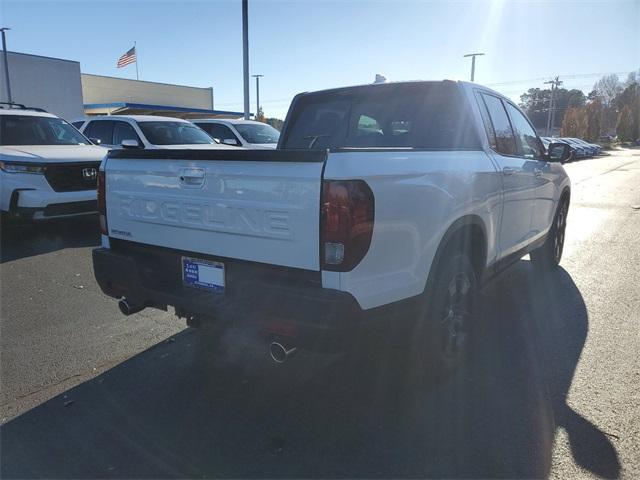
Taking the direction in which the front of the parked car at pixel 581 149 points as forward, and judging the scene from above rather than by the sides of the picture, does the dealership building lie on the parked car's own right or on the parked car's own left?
on the parked car's own right

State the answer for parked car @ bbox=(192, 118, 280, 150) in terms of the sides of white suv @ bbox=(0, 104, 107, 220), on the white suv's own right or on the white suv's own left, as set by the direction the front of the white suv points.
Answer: on the white suv's own left

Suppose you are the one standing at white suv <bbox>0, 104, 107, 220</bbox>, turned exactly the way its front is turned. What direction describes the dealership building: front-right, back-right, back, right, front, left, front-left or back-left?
back-left

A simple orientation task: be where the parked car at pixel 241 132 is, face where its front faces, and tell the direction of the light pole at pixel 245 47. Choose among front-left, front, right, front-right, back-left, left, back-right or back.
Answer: back-left

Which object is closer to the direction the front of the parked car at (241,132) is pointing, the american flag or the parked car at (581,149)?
the parked car

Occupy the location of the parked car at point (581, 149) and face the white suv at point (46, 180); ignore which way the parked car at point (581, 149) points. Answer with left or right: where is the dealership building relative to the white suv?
right

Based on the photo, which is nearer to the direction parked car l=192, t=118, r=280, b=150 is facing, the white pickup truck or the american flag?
the white pickup truck

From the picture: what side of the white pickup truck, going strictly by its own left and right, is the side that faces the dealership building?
left

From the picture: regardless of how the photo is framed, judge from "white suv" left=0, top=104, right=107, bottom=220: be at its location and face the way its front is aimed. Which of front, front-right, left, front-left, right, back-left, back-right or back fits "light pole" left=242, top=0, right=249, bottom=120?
left

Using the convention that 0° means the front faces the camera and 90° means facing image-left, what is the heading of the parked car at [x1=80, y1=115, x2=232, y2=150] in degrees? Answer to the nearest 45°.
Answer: approximately 315°

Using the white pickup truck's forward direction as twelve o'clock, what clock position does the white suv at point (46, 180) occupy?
The white suv is roughly at 9 o'clock from the white pickup truck.

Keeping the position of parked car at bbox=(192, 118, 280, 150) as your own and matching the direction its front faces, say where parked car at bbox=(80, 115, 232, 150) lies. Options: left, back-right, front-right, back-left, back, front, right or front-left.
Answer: right

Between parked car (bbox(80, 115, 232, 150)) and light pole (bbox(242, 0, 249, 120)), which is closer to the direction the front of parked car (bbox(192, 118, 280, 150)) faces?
the parked car
